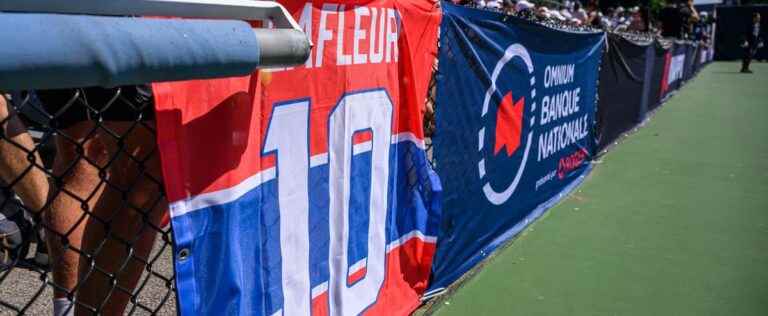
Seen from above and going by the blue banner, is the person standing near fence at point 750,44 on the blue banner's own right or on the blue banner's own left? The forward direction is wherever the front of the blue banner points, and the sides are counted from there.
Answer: on the blue banner's own left

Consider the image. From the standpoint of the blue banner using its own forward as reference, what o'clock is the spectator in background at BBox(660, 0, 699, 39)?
The spectator in background is roughly at 8 o'clock from the blue banner.

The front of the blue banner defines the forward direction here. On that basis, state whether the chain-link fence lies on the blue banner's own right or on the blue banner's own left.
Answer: on the blue banner's own right

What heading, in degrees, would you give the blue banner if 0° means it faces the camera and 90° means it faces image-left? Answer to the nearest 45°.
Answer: approximately 315°

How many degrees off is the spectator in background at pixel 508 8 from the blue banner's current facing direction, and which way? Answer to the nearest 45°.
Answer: approximately 135° to its left
